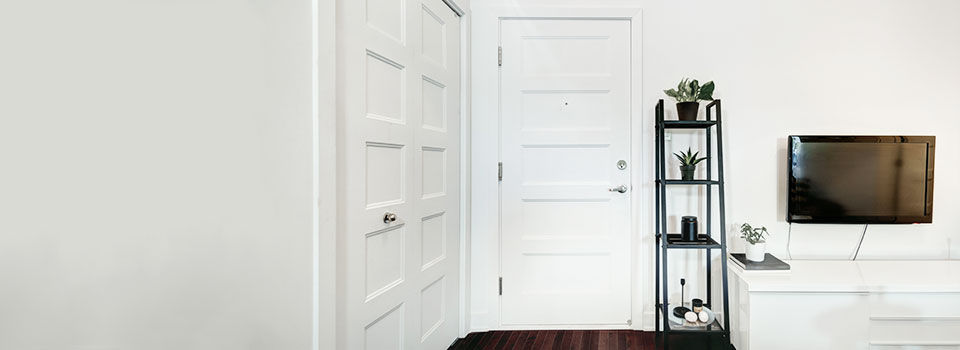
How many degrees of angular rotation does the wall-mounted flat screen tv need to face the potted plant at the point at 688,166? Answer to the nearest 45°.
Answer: approximately 45° to its right

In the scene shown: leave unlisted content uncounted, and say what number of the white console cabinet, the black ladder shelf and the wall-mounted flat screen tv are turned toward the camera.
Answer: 3

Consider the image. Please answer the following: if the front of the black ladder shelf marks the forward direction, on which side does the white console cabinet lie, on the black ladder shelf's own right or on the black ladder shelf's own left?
on the black ladder shelf's own left

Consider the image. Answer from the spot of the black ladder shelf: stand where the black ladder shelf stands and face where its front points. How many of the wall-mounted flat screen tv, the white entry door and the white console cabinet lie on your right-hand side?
1

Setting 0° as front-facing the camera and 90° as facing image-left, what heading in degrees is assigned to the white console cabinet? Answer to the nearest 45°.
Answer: approximately 0°

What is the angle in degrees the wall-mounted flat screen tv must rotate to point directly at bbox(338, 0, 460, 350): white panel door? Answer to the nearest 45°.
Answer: approximately 45° to its right

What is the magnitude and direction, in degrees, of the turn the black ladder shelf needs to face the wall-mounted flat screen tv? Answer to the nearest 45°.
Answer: approximately 135° to its left
